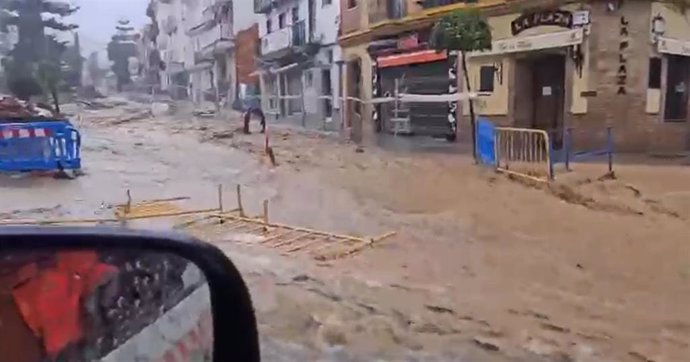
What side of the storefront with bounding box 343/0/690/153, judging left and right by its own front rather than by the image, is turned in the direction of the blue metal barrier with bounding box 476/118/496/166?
front

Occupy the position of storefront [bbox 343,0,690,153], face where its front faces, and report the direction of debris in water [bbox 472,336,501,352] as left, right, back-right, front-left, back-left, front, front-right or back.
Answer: front-left

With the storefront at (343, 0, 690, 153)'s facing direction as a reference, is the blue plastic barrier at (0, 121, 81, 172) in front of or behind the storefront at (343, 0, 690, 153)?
in front

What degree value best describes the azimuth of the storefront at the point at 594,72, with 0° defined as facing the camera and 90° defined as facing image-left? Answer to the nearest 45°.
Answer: approximately 45°

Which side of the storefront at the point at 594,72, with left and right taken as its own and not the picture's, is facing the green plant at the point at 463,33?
front

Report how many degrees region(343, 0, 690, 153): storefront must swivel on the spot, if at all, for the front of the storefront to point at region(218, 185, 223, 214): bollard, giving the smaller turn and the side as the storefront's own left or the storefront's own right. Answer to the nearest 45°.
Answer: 0° — it already faces it
